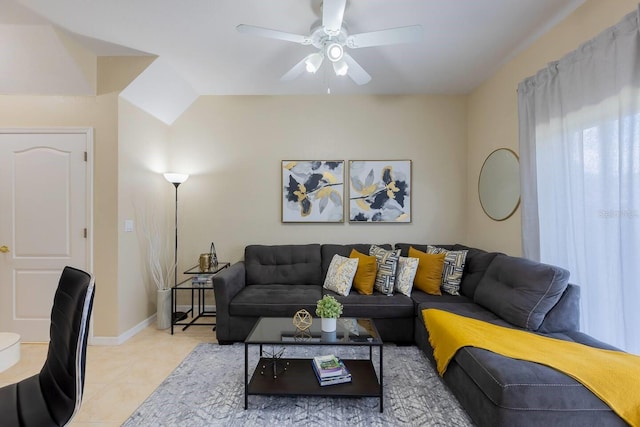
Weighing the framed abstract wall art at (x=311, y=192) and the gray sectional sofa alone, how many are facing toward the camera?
2

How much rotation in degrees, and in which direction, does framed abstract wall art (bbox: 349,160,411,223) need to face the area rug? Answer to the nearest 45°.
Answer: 0° — it already faces it

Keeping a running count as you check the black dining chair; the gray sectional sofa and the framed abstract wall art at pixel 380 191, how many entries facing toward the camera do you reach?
2

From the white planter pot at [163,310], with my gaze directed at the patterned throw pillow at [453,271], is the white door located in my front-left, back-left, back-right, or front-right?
back-right

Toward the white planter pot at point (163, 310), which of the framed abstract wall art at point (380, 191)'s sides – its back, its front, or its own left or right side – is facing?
right

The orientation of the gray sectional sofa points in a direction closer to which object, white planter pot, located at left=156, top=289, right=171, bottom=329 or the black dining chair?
the black dining chair

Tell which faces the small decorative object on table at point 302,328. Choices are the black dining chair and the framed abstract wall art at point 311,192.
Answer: the framed abstract wall art
